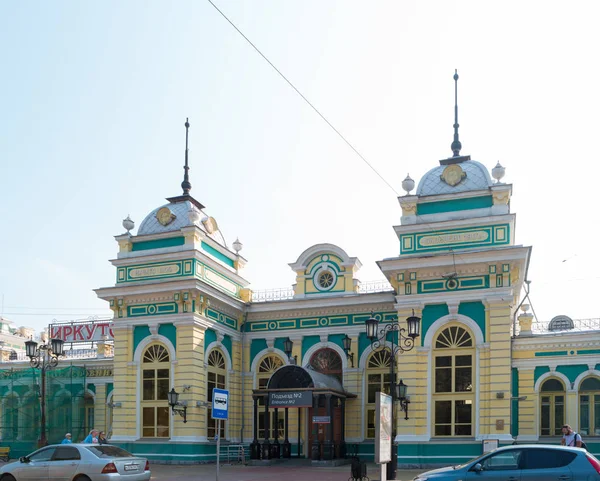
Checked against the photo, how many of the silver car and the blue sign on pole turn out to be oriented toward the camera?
1

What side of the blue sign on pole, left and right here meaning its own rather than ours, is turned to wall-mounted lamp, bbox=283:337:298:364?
back

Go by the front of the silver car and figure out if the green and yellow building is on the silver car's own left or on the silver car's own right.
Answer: on the silver car's own right

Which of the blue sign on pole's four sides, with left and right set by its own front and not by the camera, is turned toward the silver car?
right

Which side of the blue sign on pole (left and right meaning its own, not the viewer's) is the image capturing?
front

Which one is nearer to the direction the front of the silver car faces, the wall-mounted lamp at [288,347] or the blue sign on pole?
the wall-mounted lamp

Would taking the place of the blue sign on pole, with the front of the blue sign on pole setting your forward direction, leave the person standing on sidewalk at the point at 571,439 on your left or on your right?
on your left

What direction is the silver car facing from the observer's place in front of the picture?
facing away from the viewer and to the left of the viewer
